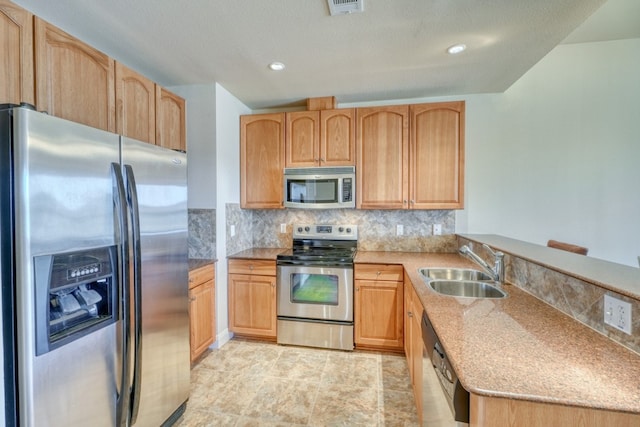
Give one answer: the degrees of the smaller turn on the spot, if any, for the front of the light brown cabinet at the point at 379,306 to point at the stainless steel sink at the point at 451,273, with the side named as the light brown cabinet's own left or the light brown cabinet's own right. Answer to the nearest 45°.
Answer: approximately 45° to the light brown cabinet's own left

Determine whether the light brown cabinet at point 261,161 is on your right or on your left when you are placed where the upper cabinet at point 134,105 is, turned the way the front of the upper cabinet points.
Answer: on your left

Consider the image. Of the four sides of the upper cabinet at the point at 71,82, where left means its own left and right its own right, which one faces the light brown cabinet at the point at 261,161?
left

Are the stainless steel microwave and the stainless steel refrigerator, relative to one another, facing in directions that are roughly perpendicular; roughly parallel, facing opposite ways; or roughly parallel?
roughly perpendicular

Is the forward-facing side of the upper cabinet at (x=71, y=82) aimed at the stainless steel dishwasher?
yes

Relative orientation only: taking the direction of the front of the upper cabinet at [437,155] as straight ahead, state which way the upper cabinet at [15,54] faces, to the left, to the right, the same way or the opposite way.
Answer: to the left

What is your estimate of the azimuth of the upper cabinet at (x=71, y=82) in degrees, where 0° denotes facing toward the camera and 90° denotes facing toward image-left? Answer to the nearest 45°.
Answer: approximately 315°

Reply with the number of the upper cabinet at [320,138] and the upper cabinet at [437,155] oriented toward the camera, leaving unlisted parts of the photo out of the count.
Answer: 2

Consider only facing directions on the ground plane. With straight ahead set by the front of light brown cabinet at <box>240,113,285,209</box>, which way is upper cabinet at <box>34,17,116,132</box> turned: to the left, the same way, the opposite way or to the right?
to the left

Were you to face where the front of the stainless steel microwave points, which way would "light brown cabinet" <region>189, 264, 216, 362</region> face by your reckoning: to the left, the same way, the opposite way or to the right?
to the left

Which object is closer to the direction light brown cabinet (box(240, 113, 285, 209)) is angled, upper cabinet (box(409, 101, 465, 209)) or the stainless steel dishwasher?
the stainless steel dishwasher
